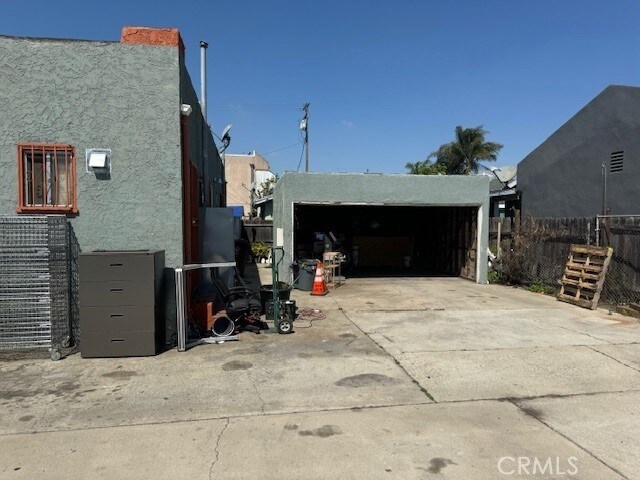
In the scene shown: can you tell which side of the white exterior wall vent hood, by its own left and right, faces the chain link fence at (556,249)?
left

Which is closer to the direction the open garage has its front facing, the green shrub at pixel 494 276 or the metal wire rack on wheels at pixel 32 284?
the metal wire rack on wheels

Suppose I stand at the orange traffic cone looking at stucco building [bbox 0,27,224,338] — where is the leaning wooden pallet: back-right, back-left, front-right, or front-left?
back-left

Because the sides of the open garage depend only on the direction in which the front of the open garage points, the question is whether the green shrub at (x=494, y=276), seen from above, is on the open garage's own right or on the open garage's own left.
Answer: on the open garage's own left

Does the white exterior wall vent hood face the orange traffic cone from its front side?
no

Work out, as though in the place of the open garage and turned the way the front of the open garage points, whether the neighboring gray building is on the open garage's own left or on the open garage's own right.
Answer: on the open garage's own left

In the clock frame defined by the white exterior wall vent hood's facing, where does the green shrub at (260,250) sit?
The green shrub is roughly at 7 o'clock from the white exterior wall vent hood.

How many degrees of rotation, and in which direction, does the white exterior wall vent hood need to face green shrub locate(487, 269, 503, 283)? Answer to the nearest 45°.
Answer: approximately 90° to its left

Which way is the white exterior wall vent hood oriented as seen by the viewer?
toward the camera

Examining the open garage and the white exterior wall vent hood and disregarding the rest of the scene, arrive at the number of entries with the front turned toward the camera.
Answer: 2

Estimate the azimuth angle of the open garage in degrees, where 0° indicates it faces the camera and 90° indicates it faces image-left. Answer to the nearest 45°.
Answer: approximately 0°

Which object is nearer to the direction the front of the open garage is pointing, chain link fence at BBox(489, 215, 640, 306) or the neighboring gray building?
the chain link fence

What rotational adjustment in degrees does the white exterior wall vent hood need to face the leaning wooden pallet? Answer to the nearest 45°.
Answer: approximately 90° to its left

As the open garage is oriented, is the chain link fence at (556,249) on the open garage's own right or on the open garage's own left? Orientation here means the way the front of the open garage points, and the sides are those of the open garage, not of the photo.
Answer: on the open garage's own left

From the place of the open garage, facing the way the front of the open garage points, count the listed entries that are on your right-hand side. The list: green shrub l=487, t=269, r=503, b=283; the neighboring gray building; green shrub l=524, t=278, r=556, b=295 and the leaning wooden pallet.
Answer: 0

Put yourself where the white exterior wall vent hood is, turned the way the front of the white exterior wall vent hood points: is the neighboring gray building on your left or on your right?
on your left
